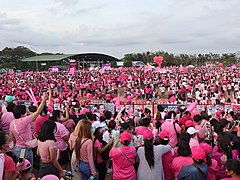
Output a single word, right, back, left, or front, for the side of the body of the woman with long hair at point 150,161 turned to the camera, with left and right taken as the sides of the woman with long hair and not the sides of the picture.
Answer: back

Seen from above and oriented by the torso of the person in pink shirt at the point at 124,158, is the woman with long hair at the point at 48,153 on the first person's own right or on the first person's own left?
on the first person's own left

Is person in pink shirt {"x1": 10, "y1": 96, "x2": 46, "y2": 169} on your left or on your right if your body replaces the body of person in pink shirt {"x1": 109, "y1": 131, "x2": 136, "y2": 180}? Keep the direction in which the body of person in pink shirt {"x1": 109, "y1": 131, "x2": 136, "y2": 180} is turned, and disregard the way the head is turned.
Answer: on your left

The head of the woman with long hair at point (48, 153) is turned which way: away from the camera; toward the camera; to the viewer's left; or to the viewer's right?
away from the camera

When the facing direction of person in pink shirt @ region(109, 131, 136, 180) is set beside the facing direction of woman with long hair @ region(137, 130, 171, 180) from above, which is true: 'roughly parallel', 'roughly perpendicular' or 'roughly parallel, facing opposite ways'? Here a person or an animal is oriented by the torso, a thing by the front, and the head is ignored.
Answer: roughly parallel

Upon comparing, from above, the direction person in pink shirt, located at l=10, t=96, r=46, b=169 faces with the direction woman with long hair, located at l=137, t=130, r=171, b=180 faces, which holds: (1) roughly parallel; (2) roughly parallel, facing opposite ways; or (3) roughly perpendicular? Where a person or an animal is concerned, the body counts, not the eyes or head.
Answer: roughly parallel

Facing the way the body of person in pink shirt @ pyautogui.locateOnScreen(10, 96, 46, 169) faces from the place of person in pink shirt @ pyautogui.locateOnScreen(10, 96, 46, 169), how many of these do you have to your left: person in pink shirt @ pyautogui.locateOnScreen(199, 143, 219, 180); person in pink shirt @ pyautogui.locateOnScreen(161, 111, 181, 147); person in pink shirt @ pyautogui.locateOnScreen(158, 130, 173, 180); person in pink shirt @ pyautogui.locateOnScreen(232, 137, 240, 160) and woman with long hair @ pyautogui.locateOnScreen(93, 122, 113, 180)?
0

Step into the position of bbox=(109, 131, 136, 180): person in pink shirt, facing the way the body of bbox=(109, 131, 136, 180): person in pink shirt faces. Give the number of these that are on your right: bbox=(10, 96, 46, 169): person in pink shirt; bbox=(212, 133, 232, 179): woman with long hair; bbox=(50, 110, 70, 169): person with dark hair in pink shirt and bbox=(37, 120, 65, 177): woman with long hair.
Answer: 1

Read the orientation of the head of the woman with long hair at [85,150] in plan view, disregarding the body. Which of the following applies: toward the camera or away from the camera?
away from the camera

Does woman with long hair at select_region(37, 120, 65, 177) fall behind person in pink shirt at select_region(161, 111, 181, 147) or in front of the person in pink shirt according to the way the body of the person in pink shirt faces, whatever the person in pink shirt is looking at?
behind

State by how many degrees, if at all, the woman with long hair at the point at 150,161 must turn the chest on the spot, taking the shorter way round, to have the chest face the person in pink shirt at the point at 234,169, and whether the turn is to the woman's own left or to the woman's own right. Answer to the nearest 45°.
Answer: approximately 135° to the woman's own right

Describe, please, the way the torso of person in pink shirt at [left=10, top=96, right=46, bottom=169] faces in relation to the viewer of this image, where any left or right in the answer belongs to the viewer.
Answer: facing away from the viewer and to the right of the viewer

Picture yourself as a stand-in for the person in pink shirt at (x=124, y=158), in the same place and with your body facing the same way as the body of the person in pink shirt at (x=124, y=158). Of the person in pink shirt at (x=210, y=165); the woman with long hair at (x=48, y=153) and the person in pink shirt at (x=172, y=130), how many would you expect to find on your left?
1

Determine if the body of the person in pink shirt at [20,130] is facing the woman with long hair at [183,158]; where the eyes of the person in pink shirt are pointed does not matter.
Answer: no

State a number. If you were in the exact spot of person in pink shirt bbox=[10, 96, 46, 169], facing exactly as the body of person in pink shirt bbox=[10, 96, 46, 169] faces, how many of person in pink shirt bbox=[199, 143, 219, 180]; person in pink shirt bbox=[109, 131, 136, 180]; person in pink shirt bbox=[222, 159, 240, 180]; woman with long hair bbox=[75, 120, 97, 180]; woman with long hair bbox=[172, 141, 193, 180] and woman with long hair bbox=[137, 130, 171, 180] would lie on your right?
6

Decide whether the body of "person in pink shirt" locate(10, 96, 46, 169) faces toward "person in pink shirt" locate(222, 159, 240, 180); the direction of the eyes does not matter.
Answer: no

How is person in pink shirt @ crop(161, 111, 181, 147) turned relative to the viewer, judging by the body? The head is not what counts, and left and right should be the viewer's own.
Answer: facing away from the viewer

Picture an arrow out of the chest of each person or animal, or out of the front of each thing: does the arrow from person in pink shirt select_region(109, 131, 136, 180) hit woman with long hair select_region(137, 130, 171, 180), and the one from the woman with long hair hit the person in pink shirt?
no

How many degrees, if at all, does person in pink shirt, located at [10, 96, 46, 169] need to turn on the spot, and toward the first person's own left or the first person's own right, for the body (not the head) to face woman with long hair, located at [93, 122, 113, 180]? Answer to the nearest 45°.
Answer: approximately 45° to the first person's own right

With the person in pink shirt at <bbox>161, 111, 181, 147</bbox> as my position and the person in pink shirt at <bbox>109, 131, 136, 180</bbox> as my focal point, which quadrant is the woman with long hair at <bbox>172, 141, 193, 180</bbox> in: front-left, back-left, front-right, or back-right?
front-left

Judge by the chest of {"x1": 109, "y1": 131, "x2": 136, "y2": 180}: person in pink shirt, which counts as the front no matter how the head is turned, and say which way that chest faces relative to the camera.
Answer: away from the camera
